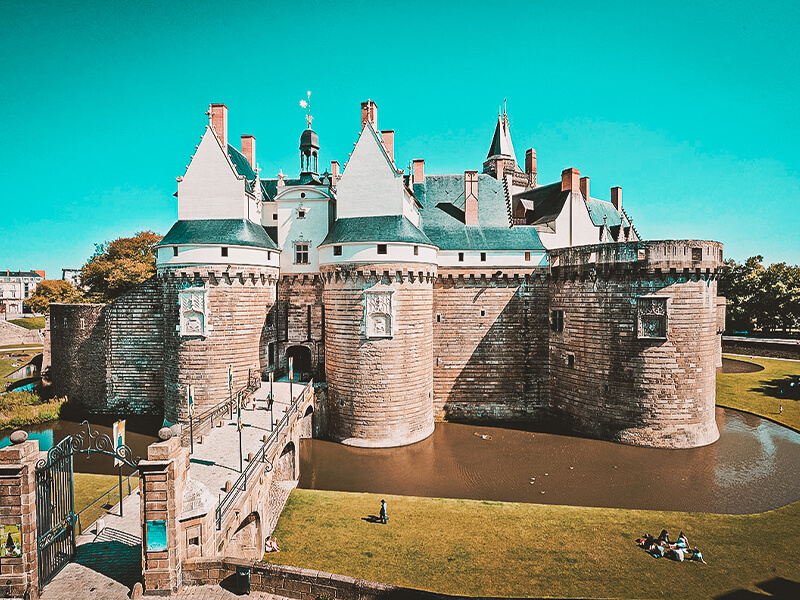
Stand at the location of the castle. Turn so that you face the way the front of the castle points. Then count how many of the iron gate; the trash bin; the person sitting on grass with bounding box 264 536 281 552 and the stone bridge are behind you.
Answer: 0

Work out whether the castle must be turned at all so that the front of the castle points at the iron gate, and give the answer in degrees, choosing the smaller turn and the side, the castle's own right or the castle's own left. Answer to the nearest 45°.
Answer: approximately 45° to the castle's own right

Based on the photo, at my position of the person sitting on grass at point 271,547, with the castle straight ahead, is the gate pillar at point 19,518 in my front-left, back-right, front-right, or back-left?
back-left

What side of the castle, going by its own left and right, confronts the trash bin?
front

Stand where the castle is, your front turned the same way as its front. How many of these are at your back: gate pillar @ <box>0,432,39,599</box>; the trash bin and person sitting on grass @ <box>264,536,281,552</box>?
0

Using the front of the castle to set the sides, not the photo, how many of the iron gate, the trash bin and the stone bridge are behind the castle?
0

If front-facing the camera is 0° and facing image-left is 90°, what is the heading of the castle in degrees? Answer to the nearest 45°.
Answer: approximately 0°

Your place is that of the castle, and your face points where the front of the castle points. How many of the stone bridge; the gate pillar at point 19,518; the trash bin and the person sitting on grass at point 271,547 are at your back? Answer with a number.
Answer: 0

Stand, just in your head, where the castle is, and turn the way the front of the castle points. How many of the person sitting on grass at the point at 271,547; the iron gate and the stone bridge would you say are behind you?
0

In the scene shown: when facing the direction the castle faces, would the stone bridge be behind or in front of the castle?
in front

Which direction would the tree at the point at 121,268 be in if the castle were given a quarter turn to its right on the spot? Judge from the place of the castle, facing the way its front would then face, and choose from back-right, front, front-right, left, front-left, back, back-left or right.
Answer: front-right
